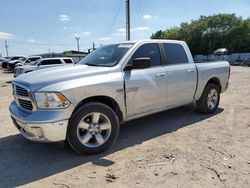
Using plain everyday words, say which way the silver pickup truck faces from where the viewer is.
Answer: facing the viewer and to the left of the viewer
